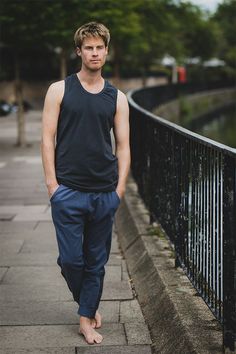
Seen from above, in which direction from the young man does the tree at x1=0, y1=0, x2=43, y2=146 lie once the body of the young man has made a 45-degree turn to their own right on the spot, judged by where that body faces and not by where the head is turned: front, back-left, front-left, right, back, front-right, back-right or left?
back-right

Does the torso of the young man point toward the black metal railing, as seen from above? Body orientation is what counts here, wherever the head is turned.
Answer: no

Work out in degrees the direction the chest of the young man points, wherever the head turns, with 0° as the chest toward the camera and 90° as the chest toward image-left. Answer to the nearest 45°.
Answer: approximately 0°

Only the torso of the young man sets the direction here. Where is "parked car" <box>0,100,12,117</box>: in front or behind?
behind
